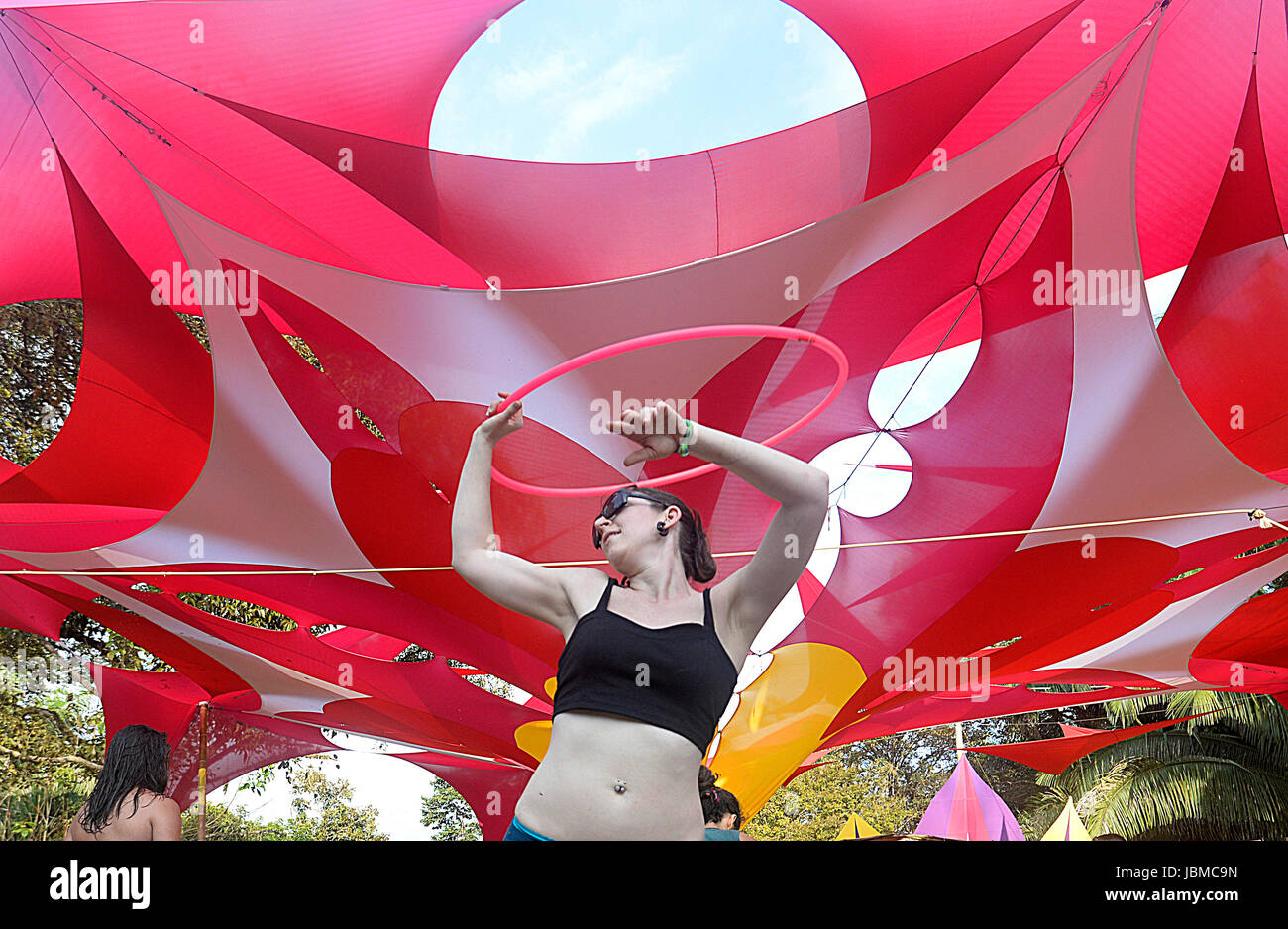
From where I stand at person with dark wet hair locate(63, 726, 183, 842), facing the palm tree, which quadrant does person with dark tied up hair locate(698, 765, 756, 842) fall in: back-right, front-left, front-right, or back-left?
front-right

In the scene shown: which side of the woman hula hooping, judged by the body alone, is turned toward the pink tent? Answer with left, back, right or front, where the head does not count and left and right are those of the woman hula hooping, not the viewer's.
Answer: back

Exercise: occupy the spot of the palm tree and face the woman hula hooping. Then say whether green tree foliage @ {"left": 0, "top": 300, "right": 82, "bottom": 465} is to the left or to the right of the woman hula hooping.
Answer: right

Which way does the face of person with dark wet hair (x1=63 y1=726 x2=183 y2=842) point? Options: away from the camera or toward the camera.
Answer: away from the camera

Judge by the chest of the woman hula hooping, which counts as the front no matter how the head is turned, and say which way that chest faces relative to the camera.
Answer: toward the camera

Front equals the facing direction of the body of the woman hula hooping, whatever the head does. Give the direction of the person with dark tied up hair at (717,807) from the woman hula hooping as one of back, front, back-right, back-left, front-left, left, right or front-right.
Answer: back
